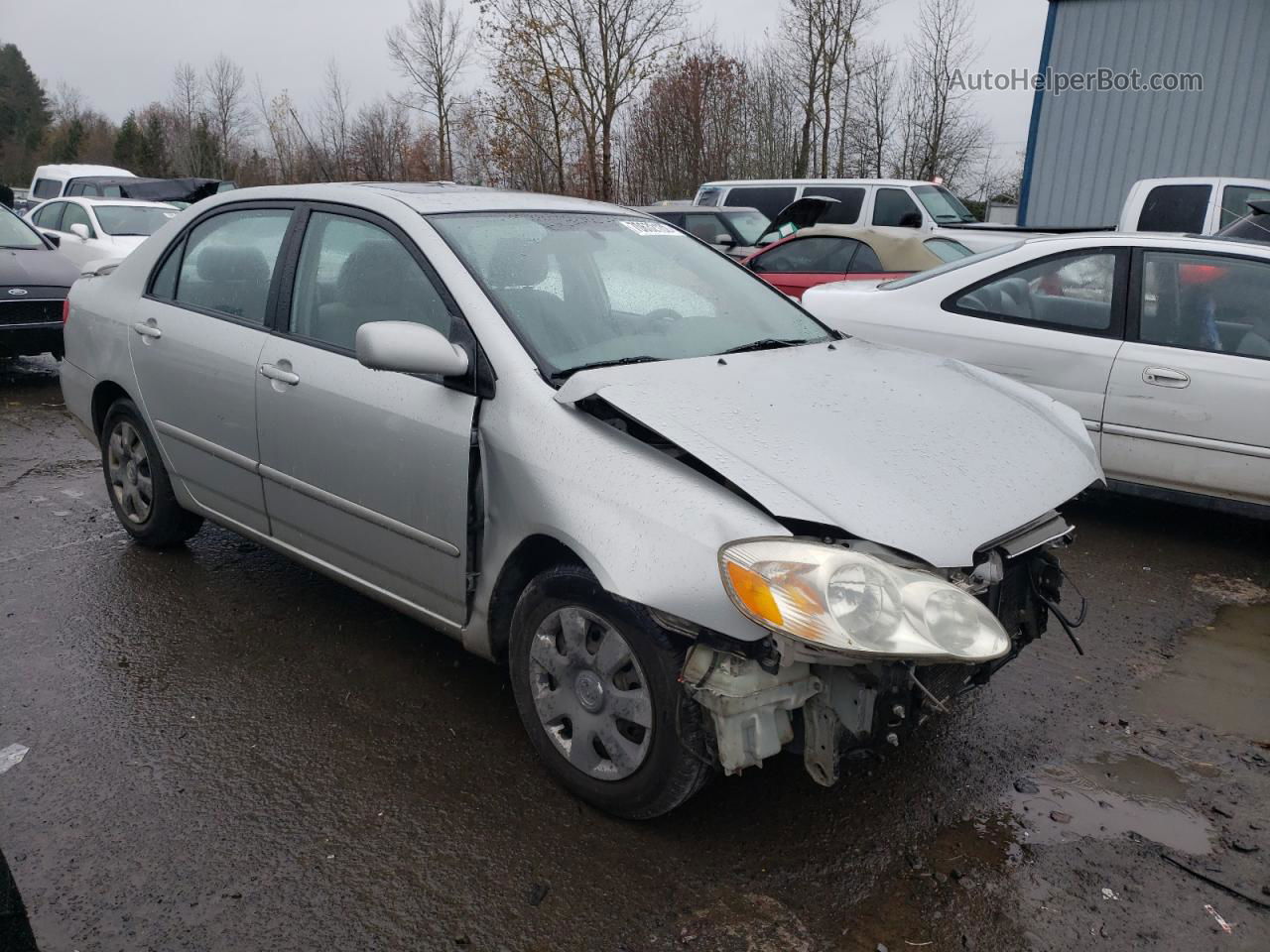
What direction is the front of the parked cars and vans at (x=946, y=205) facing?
to the viewer's right

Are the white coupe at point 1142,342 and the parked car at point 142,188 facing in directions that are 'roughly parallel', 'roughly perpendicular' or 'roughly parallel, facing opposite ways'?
roughly parallel

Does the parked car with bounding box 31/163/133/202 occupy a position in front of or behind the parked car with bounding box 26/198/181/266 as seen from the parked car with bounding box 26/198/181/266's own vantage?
behind

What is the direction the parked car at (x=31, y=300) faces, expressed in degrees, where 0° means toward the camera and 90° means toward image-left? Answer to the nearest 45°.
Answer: approximately 315°

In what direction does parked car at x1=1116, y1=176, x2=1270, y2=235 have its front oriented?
to the viewer's right

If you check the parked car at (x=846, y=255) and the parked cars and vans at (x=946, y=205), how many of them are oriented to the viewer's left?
1

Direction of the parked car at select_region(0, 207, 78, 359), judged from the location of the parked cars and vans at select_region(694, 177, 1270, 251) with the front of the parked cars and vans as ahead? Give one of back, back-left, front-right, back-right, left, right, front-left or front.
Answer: back-right

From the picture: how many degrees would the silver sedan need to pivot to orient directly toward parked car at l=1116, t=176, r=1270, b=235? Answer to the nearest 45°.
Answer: approximately 90° to its left

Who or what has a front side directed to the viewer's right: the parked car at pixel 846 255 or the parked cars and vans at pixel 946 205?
the parked cars and vans

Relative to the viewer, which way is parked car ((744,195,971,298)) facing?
to the viewer's left

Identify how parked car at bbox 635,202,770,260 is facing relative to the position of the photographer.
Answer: facing the viewer and to the right of the viewer
